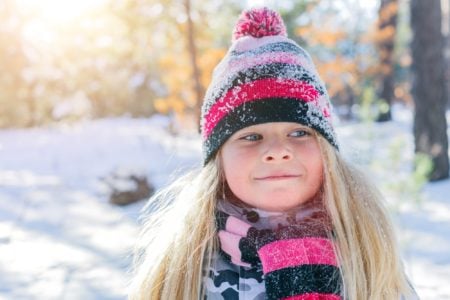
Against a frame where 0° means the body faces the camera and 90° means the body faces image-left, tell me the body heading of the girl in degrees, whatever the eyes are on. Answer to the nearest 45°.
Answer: approximately 0°

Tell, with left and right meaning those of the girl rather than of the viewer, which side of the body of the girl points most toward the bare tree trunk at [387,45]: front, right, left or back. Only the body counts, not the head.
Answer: back

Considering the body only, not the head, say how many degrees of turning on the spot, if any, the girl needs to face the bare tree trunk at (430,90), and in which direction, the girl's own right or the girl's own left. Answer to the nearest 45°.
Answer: approximately 180°
